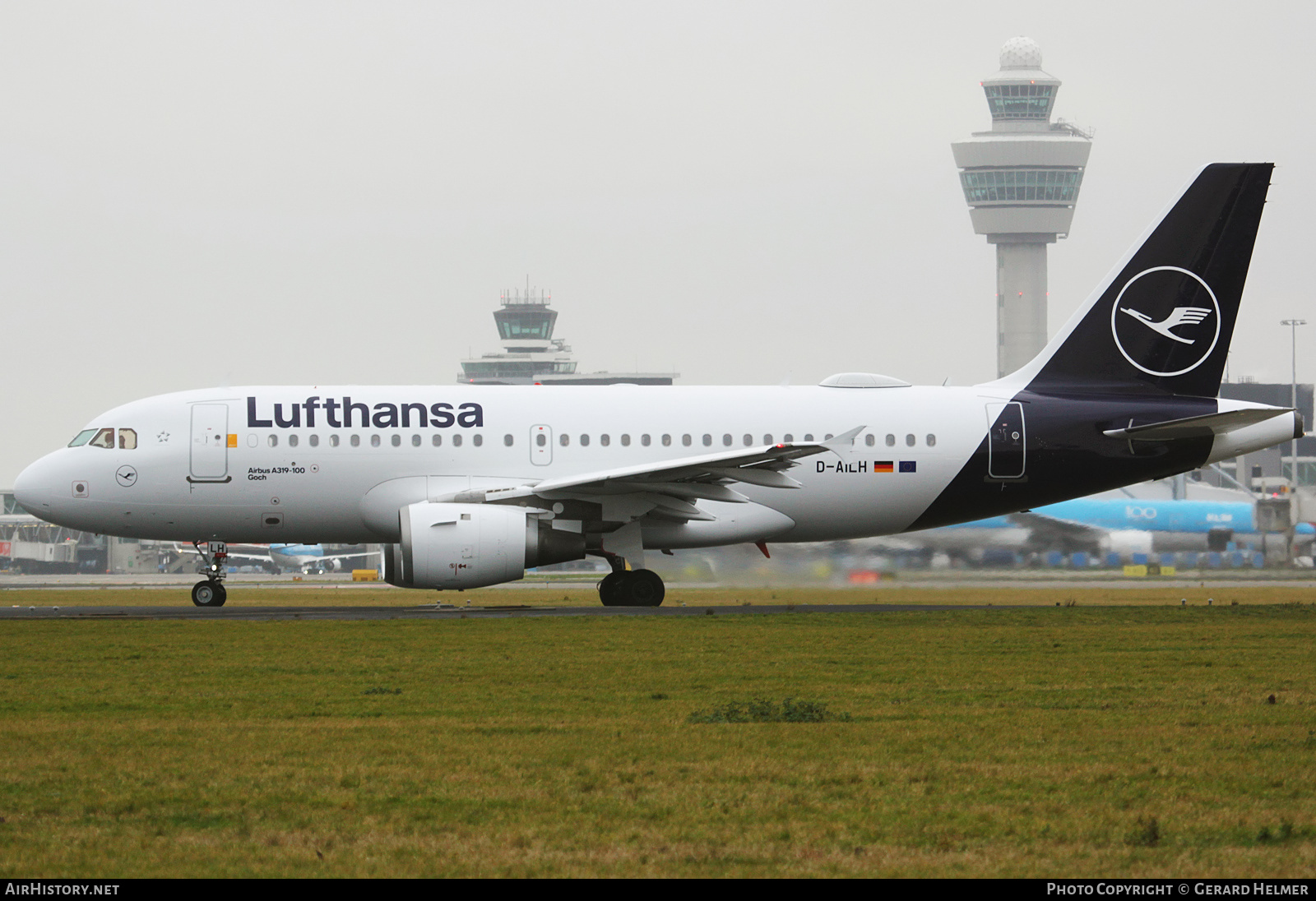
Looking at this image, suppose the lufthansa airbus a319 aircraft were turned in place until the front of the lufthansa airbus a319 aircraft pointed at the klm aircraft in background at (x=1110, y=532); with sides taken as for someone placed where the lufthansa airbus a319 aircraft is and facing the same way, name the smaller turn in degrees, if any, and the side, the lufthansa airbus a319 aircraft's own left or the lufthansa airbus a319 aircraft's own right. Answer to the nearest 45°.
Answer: approximately 135° to the lufthansa airbus a319 aircraft's own right

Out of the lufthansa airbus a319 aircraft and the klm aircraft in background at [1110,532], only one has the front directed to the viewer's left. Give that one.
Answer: the lufthansa airbus a319 aircraft

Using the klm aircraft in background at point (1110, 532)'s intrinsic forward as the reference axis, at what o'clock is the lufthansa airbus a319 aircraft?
The lufthansa airbus a319 aircraft is roughly at 4 o'clock from the klm aircraft in background.

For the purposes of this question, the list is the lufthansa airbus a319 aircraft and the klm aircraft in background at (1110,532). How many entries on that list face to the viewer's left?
1

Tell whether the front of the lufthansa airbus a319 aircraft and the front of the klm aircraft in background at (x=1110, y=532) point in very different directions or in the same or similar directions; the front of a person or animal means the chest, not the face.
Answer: very different directions

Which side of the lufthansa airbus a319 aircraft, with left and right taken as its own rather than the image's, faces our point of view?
left

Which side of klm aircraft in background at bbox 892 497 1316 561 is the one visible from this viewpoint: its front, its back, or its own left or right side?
right
